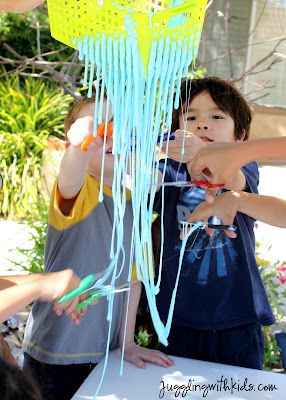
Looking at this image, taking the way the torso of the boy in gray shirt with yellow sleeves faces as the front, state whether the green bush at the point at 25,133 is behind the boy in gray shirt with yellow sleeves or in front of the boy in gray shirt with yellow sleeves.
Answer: behind

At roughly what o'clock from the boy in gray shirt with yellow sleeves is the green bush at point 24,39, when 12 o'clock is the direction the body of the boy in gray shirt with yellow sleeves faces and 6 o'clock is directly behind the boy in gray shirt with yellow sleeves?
The green bush is roughly at 7 o'clock from the boy in gray shirt with yellow sleeves.

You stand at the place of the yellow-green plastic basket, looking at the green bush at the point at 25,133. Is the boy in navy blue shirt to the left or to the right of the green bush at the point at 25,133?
right
